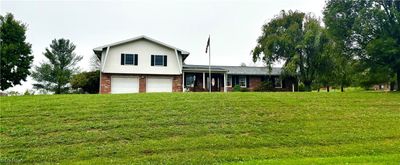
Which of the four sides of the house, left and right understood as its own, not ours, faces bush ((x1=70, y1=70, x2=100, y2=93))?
right

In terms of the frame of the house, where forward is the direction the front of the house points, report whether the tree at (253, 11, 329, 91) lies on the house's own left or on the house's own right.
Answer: on the house's own left

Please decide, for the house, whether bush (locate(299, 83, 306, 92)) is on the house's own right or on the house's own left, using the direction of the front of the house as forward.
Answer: on the house's own left

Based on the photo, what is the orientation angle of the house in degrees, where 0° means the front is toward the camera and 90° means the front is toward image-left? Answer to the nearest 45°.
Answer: approximately 0°

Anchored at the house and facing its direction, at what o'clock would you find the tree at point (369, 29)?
The tree is roughly at 10 o'clock from the house.

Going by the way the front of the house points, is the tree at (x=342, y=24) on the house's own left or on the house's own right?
on the house's own left
